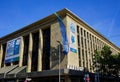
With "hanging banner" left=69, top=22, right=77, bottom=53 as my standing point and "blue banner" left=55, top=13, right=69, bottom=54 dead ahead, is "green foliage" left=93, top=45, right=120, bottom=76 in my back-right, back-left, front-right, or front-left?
back-left
